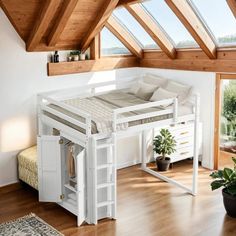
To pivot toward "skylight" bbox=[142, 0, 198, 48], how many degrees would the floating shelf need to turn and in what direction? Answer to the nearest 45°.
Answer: approximately 45° to its left

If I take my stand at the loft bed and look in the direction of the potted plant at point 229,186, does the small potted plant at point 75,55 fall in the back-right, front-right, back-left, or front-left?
back-left

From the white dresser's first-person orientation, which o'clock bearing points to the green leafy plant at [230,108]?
The green leafy plant is roughly at 9 o'clock from the white dresser.

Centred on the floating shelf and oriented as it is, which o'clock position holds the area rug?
The area rug is roughly at 2 o'clock from the floating shelf.

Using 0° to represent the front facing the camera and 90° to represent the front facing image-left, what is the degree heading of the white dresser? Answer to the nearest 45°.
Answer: approximately 315°

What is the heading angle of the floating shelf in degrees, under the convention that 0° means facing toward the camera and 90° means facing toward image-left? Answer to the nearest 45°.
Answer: approximately 315°
